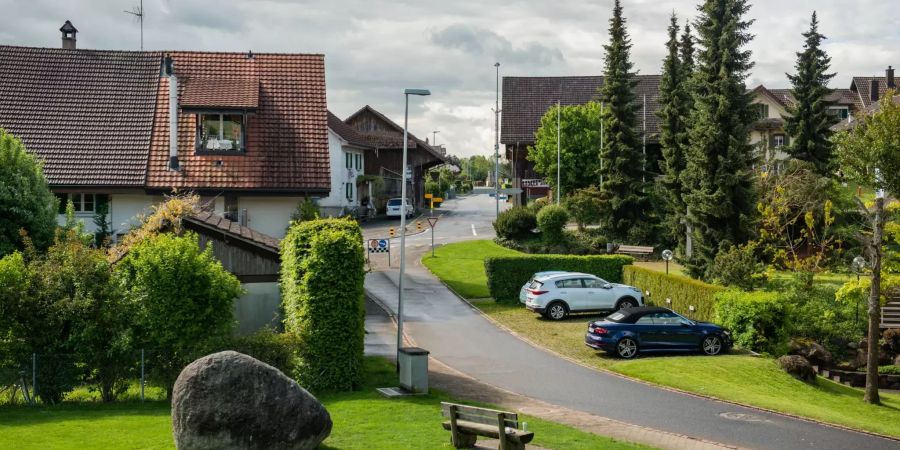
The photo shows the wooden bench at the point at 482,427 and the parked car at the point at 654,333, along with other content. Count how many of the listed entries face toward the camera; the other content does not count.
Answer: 0

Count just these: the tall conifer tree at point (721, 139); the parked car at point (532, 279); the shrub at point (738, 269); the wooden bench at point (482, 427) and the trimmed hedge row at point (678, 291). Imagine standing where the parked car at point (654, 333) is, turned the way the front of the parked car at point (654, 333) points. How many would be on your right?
1

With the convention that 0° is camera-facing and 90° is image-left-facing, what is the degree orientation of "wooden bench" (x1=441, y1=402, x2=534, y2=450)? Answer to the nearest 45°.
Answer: approximately 225°

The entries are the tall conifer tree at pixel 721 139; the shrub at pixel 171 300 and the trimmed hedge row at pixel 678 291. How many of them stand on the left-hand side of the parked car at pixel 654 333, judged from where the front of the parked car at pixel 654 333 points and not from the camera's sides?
2

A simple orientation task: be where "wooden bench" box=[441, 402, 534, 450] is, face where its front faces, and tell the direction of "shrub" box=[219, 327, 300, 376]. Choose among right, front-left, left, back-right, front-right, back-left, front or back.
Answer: left

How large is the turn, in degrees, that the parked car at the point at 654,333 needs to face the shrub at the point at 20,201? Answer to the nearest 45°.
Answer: approximately 180°

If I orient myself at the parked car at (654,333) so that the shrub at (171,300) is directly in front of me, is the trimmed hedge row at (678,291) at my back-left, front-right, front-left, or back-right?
back-right

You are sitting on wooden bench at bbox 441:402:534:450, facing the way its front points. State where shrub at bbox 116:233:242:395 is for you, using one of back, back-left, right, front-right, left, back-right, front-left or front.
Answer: left

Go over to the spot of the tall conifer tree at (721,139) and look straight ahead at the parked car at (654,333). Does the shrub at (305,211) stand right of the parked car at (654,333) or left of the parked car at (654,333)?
right

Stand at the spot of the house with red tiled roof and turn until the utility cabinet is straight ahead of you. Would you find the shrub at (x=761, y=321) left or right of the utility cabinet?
left

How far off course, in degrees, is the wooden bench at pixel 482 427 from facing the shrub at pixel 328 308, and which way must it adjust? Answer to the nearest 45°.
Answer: approximately 90° to its left

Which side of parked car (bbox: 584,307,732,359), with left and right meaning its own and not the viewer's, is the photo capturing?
right
